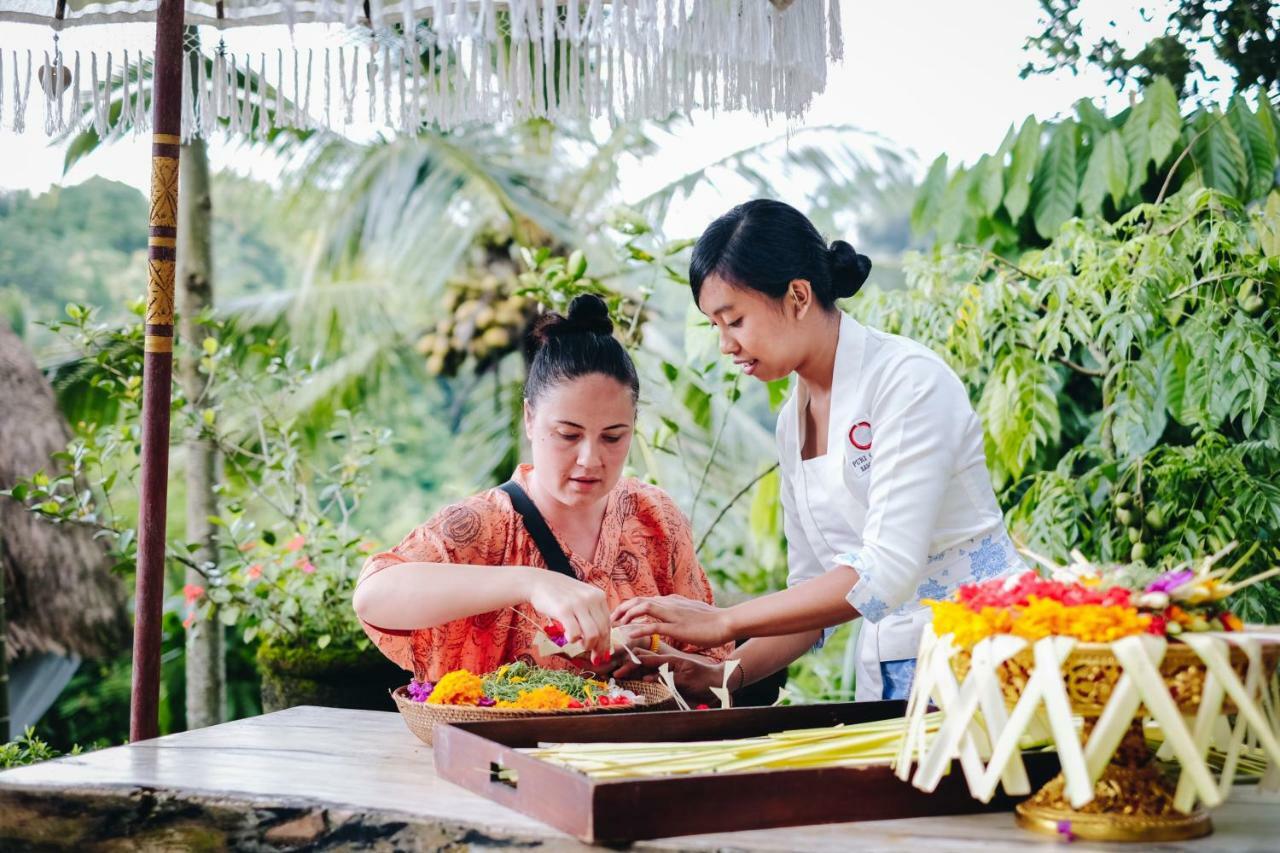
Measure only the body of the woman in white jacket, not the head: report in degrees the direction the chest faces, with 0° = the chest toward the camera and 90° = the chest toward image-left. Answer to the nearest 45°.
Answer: approximately 45°

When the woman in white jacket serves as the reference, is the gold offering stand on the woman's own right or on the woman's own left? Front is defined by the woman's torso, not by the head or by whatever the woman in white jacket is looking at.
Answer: on the woman's own left

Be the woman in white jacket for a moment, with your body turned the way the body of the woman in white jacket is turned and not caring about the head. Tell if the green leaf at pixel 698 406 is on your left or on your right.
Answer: on your right

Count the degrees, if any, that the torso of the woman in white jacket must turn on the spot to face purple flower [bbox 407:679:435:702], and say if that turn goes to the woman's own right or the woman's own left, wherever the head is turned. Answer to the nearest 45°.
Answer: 0° — they already face it

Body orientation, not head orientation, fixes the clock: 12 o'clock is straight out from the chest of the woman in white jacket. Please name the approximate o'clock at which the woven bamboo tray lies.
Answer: The woven bamboo tray is roughly at 12 o'clock from the woman in white jacket.

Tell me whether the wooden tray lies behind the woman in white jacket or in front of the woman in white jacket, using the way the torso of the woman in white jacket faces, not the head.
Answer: in front

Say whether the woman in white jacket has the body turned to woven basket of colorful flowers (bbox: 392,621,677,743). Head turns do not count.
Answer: yes
